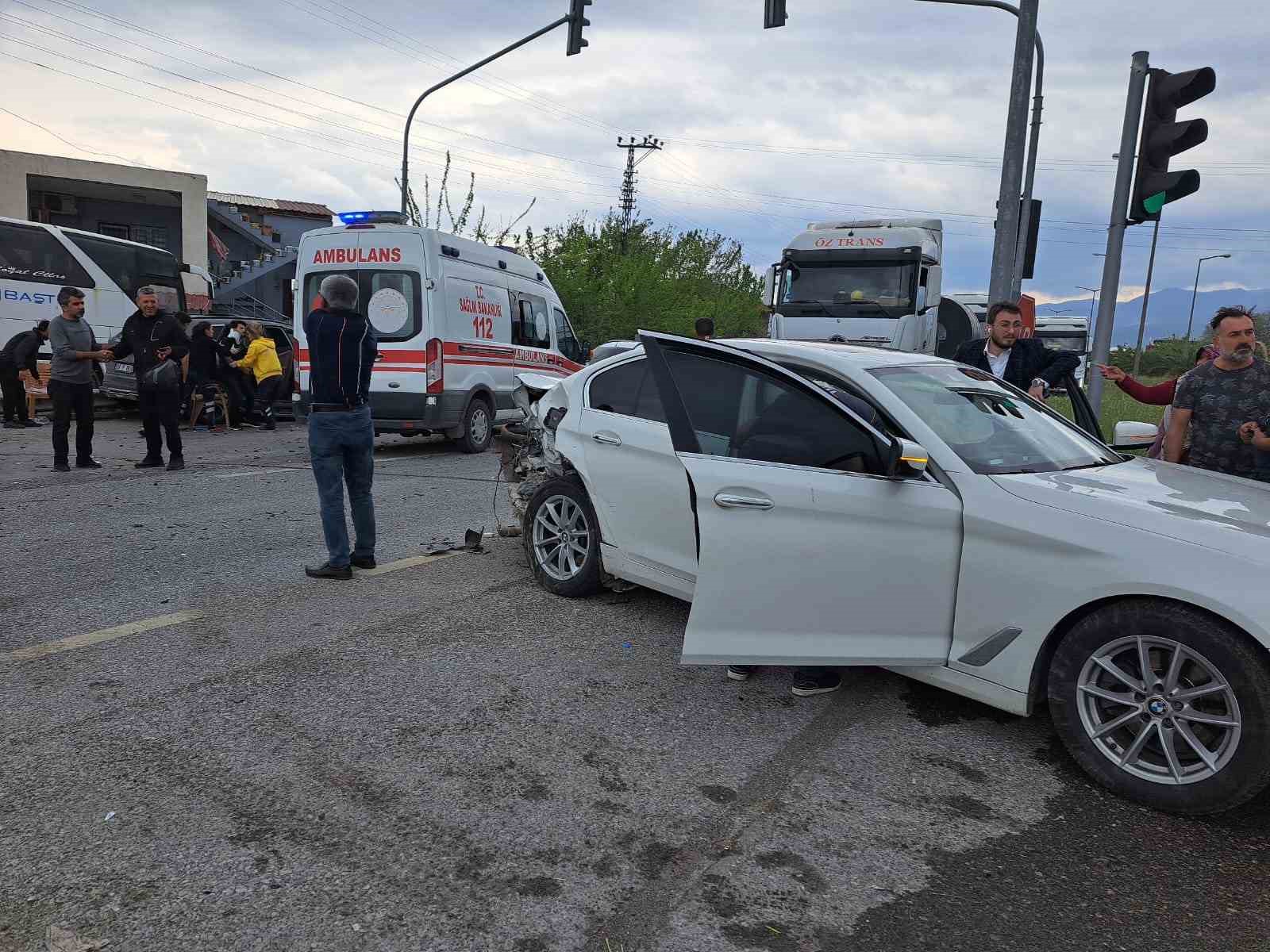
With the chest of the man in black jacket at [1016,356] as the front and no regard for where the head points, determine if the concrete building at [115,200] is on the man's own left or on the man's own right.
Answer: on the man's own right

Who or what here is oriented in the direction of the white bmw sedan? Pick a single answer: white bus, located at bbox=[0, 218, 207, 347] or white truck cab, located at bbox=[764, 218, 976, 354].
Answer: the white truck cab

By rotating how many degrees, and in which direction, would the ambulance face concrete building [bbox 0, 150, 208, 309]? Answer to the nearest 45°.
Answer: approximately 90° to its left

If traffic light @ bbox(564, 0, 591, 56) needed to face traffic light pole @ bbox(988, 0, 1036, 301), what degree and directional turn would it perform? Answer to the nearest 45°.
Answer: approximately 45° to its right

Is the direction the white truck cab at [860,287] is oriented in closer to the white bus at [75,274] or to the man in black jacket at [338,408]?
the man in black jacket

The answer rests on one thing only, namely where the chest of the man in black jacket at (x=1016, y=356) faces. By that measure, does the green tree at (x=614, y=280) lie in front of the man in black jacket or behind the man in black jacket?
behind

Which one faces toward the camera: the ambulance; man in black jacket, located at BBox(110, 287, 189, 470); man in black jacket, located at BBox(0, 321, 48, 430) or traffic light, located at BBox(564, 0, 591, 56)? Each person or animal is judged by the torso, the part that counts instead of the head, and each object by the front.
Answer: man in black jacket, located at BBox(110, 287, 189, 470)

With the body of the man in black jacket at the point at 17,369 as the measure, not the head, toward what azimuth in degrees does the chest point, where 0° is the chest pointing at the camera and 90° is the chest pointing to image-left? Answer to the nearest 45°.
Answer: approximately 270°

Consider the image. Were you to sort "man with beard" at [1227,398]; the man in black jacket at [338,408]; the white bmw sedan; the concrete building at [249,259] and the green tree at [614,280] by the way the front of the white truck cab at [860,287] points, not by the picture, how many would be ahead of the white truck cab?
3

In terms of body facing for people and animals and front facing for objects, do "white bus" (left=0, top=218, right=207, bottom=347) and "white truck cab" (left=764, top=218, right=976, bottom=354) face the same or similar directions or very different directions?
very different directions

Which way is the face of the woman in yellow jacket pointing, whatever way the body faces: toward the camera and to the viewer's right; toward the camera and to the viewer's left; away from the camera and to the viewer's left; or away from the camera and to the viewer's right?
away from the camera and to the viewer's left

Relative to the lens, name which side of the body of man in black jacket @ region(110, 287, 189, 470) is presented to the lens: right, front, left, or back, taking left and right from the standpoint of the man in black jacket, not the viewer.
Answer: front

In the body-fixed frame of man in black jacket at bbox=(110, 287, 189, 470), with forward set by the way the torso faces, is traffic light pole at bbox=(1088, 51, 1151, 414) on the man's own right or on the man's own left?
on the man's own left

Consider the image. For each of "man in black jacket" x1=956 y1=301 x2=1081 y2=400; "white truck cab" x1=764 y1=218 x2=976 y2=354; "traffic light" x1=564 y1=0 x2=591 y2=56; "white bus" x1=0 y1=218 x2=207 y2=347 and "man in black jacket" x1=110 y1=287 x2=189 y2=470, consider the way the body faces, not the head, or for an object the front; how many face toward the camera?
3

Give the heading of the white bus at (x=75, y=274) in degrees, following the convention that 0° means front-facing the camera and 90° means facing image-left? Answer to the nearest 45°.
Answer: approximately 225°
